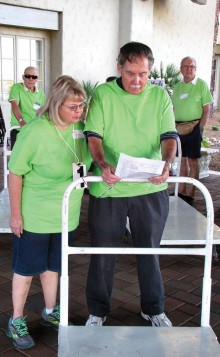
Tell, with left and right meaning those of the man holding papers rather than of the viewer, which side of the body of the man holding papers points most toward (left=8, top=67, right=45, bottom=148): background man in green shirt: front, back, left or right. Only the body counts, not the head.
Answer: back

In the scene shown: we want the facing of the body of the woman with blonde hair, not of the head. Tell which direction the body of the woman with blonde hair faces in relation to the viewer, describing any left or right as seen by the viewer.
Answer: facing the viewer and to the right of the viewer

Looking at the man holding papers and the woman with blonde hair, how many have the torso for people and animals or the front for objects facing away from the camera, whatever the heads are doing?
0

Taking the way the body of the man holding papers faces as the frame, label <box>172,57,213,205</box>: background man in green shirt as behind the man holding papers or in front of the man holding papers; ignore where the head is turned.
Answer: behind

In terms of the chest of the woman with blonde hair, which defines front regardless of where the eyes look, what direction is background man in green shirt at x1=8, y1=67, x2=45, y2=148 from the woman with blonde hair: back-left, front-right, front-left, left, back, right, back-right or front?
back-left

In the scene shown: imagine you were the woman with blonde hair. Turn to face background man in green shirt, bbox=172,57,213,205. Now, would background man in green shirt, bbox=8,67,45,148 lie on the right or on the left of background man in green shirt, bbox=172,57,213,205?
left

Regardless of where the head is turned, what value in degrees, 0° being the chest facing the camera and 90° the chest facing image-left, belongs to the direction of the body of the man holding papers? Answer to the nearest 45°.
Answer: approximately 0°
